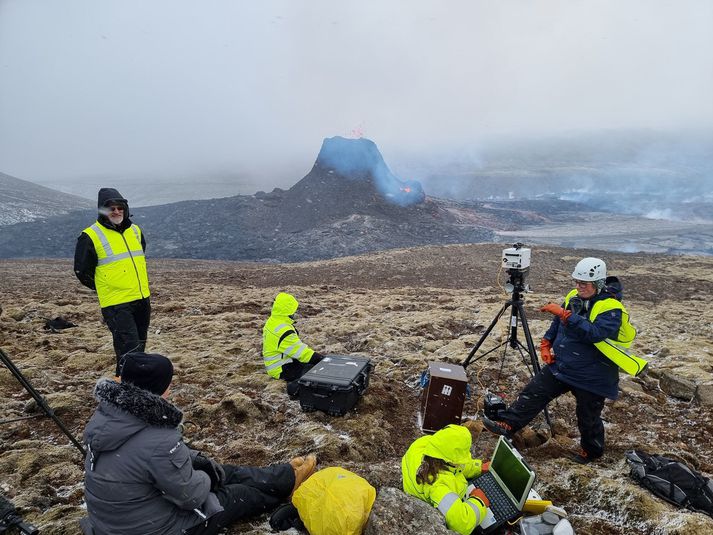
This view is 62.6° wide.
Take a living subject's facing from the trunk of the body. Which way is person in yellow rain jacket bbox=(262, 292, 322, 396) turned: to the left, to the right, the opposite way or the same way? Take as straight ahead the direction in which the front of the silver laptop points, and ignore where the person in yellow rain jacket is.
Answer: the opposite way

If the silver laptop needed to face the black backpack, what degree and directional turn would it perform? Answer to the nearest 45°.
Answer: approximately 180°

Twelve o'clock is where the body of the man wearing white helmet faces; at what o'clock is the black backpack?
The black backpack is roughly at 9 o'clock from the man wearing white helmet.

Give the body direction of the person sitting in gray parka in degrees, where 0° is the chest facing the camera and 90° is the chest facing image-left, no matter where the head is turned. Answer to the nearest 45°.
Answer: approximately 225°

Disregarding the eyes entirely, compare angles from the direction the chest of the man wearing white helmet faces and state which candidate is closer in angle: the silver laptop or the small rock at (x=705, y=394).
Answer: the silver laptop

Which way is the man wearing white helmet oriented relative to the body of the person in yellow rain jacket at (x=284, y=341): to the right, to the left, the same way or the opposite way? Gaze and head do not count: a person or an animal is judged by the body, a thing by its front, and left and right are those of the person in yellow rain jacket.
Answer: the opposite way

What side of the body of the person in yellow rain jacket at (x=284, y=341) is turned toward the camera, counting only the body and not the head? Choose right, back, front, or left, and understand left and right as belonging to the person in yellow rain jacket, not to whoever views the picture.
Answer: right

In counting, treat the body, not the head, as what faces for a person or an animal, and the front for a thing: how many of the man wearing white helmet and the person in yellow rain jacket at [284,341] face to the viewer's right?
1

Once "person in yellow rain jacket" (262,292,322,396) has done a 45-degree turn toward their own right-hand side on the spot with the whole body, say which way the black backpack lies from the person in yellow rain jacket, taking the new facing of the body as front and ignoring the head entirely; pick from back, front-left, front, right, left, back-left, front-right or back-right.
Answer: front

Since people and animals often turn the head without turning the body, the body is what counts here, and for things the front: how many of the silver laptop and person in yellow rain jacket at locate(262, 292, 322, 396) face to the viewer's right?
1

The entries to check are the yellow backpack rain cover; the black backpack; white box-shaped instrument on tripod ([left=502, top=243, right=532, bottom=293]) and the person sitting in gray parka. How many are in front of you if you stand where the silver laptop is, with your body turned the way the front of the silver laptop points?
2

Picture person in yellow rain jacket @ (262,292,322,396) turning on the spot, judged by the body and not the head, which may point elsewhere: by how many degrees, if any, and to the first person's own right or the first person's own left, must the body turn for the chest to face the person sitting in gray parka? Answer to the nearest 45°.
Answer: approximately 90° to the first person's own right

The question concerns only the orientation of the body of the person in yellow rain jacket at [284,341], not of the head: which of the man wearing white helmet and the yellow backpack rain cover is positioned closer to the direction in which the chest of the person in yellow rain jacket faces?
the man wearing white helmet

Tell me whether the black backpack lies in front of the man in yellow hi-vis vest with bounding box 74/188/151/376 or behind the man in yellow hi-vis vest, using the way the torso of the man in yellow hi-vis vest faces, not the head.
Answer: in front

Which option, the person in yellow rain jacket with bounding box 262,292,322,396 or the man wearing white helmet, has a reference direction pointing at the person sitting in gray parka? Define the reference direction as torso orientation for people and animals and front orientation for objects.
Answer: the man wearing white helmet

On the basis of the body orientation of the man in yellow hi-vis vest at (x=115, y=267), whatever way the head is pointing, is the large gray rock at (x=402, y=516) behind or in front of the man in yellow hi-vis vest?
in front
